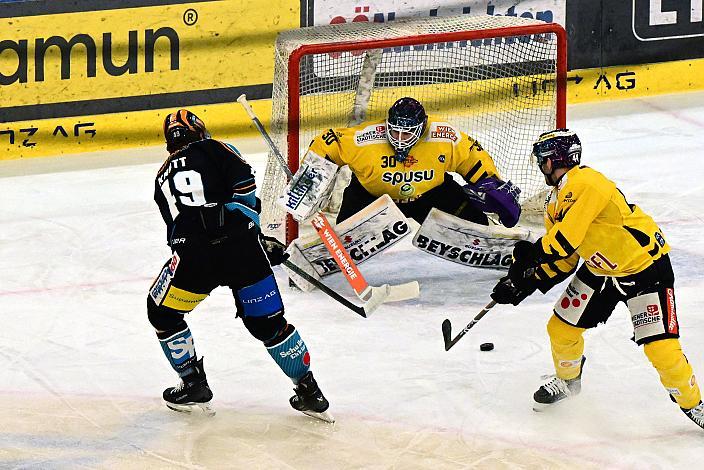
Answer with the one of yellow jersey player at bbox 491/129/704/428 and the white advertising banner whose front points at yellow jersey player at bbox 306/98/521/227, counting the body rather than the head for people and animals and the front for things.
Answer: the white advertising banner

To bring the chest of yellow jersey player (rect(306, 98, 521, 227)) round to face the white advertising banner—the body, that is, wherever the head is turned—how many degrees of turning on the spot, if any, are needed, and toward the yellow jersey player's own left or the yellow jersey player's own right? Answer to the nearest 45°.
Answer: approximately 180°

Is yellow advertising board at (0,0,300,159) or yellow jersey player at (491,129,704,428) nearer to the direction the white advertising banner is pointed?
the yellow jersey player

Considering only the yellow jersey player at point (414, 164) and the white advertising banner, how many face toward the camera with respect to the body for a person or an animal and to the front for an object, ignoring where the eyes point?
2

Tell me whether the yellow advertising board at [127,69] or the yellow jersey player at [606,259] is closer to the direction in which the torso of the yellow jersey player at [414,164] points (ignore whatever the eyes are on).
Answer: the yellow jersey player

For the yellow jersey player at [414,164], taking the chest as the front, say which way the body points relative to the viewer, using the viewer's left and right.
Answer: facing the viewer

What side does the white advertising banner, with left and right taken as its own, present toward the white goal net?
front

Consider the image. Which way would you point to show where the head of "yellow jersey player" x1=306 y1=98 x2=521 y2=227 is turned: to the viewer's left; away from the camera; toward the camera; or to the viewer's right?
toward the camera

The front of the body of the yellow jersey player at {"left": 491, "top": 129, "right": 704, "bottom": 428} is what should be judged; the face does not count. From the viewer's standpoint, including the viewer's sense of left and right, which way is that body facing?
facing the viewer and to the left of the viewer

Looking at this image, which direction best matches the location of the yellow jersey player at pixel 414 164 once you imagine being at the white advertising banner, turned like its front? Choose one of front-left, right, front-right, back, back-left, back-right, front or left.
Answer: front

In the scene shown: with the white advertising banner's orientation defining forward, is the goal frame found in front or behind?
in front

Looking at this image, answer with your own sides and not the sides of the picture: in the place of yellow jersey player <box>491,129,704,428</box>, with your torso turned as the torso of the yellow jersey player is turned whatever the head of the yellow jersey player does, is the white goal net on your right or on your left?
on your right

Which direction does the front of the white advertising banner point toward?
toward the camera
